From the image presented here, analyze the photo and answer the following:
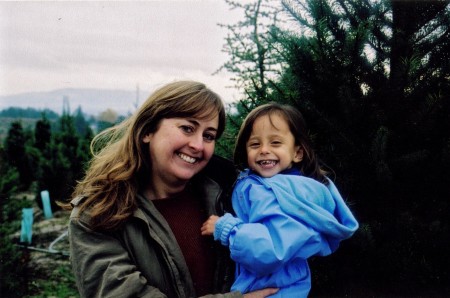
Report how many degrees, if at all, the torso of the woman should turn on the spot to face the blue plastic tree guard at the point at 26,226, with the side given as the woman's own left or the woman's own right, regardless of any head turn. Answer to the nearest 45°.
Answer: approximately 180°

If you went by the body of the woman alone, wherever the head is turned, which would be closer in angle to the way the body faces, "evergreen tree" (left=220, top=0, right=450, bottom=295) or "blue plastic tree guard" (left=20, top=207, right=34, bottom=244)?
the evergreen tree

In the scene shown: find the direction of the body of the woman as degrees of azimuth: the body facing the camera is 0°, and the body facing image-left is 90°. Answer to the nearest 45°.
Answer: approximately 315°

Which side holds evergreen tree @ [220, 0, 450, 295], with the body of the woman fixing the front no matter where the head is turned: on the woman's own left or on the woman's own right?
on the woman's own left
